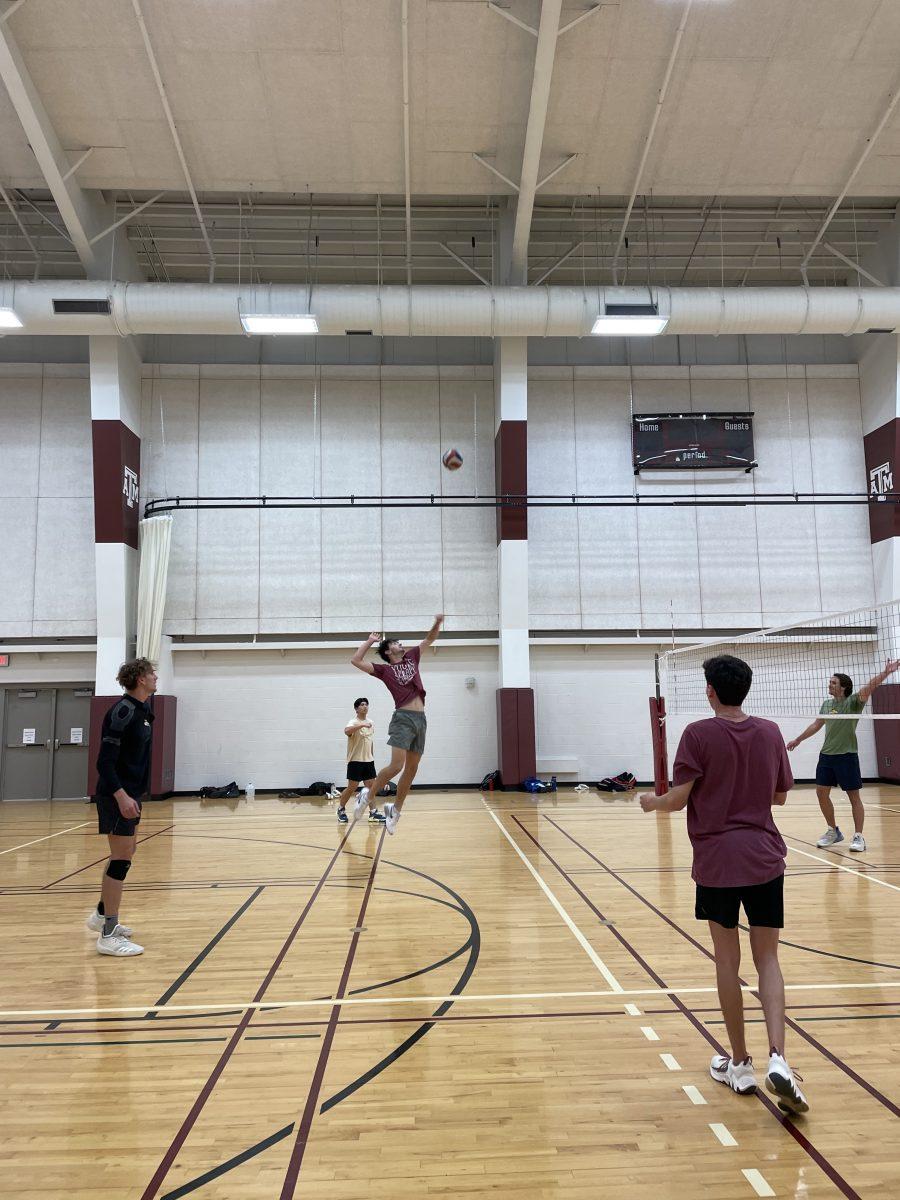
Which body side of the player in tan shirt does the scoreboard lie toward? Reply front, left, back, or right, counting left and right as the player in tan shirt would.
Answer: left

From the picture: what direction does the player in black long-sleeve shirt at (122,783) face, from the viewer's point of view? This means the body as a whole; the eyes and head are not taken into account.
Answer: to the viewer's right

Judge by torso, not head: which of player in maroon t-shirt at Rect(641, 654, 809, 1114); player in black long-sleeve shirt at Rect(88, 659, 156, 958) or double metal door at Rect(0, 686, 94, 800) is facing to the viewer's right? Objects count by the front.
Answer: the player in black long-sleeve shirt

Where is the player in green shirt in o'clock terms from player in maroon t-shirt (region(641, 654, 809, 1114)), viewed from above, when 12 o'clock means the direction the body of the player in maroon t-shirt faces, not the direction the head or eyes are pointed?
The player in green shirt is roughly at 2 o'clock from the player in maroon t-shirt.

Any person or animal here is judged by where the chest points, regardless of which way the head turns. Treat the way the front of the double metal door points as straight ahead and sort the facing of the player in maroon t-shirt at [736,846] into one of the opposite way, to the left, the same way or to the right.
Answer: the opposite way

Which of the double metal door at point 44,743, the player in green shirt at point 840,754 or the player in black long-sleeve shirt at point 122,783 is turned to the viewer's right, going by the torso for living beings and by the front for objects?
the player in black long-sleeve shirt

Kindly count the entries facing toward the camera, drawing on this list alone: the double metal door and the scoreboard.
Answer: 2

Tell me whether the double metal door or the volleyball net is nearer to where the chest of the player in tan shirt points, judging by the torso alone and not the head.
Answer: the volleyball net

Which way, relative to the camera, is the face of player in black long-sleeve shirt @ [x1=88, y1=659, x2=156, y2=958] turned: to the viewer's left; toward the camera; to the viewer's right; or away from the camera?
to the viewer's right

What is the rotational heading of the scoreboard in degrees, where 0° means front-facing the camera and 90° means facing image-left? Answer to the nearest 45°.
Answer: approximately 0°

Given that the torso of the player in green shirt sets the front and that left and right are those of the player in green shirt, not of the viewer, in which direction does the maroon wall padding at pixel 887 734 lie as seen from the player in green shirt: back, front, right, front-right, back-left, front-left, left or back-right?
back-right

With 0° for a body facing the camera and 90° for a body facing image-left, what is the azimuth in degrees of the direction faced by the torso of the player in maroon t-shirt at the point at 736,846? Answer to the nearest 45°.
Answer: approximately 135°
